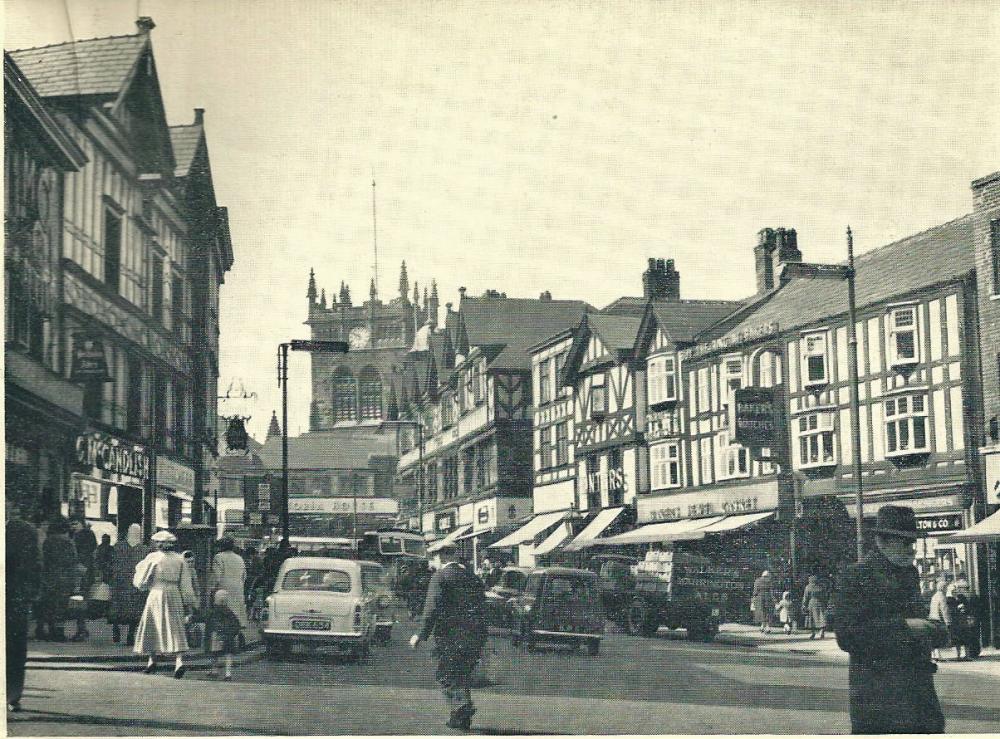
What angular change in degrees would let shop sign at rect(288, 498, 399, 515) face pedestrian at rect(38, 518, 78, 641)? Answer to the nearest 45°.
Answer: approximately 45° to its right

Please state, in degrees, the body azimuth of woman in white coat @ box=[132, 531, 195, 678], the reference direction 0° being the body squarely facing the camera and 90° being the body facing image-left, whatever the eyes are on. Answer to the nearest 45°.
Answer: approximately 180°

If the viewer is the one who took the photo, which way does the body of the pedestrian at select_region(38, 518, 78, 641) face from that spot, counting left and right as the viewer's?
facing away from the viewer

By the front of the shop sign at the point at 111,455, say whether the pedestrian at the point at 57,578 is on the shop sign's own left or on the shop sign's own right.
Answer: on the shop sign's own right

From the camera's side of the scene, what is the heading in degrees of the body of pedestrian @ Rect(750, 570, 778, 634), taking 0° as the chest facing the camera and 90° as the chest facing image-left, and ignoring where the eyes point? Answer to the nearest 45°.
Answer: approximately 0°

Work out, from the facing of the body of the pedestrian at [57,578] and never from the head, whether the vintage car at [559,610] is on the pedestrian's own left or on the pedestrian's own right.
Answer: on the pedestrian's own right

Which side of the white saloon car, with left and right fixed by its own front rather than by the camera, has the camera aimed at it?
back

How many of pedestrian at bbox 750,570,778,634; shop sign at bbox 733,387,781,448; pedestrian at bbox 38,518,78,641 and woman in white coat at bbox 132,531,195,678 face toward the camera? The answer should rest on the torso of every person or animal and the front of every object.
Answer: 2

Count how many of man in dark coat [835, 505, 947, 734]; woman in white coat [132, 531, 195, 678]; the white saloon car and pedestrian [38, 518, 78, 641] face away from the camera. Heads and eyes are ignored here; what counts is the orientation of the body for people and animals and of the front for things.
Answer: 3

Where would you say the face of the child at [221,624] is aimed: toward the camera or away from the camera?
away from the camera
